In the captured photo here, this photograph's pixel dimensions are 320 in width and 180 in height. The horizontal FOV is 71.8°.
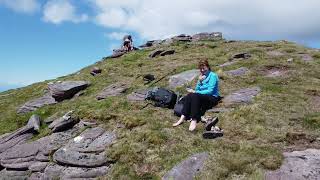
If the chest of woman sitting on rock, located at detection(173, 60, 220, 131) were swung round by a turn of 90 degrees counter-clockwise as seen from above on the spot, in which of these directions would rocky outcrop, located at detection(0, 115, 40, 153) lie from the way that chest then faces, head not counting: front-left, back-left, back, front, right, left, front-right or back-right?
back-right

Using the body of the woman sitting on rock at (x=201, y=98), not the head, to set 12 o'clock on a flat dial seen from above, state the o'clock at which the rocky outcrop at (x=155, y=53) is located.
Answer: The rocky outcrop is roughly at 4 o'clock from the woman sitting on rock.

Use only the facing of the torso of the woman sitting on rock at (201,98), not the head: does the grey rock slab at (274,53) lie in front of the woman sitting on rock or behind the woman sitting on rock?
behind

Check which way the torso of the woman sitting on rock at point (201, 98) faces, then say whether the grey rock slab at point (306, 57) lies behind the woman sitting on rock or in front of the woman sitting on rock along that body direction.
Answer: behind

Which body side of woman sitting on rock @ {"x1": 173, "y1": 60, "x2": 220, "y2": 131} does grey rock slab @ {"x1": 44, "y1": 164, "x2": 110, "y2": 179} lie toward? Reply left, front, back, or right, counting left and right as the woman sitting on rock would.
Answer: front

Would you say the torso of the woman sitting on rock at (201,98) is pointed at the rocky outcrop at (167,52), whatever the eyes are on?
no

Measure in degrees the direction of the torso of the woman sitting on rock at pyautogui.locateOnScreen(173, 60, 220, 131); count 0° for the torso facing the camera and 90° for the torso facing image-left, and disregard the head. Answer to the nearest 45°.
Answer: approximately 45°

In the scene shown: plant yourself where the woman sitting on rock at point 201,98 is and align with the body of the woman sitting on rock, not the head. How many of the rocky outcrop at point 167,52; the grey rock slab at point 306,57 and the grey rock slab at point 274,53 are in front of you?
0

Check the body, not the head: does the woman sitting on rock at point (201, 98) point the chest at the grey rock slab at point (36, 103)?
no

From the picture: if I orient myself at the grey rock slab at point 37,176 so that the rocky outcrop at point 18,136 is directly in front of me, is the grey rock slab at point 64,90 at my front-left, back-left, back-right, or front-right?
front-right

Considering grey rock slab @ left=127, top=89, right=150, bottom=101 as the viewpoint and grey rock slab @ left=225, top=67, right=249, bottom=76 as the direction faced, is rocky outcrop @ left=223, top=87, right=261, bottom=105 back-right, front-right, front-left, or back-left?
front-right
